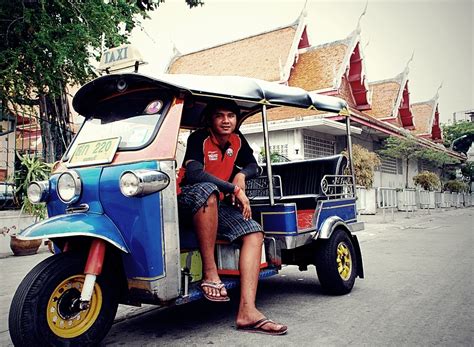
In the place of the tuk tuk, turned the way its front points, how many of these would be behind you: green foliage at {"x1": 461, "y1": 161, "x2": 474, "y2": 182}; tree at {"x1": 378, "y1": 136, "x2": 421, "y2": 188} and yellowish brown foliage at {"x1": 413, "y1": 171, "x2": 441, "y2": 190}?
3

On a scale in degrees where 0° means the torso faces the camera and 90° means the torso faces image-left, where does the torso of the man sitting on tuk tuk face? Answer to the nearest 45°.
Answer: approximately 315°

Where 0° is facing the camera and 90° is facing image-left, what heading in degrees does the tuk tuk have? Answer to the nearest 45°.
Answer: approximately 45°

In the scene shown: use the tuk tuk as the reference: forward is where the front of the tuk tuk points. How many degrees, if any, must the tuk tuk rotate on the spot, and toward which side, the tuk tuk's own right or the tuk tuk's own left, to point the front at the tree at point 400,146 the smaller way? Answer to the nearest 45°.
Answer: approximately 180°

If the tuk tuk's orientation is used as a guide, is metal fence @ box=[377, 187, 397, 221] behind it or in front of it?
behind

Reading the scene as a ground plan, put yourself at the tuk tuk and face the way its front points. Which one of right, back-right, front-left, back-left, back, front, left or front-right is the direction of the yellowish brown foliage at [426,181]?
back

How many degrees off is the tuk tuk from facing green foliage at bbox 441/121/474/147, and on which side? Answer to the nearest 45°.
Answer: approximately 180°
